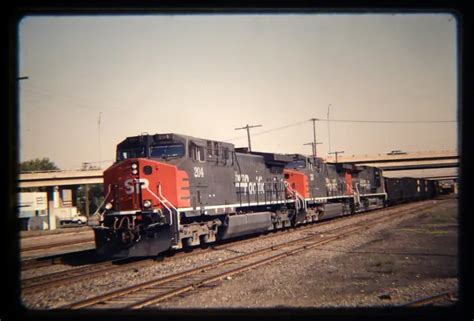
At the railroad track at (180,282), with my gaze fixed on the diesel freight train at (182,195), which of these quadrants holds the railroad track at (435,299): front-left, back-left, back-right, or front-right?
back-right

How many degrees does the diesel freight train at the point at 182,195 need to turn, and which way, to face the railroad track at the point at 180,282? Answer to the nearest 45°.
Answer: approximately 45° to its left

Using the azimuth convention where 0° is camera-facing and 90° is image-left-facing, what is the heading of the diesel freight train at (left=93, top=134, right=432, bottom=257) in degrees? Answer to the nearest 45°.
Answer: approximately 45°

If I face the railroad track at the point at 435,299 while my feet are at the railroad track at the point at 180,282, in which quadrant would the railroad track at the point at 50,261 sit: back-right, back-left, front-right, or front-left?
back-left

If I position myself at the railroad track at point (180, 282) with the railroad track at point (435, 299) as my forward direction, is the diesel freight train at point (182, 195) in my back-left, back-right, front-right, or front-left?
back-left

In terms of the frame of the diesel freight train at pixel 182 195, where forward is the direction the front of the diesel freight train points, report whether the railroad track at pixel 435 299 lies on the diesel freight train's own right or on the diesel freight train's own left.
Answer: on the diesel freight train's own left
